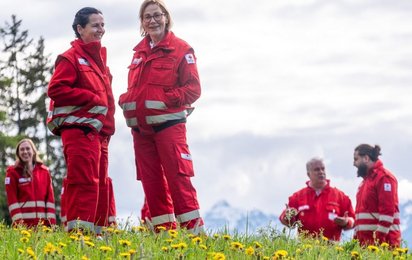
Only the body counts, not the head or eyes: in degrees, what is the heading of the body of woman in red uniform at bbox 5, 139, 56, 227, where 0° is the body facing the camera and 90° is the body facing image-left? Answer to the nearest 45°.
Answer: approximately 0°

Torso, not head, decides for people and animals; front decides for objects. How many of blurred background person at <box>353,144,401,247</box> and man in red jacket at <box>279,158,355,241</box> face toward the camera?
1

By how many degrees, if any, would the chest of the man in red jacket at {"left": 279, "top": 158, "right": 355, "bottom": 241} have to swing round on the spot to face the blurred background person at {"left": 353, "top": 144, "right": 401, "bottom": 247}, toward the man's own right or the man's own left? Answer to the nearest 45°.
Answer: approximately 90° to the man's own left

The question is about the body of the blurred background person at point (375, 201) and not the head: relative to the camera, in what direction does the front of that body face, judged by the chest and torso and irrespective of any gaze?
to the viewer's left

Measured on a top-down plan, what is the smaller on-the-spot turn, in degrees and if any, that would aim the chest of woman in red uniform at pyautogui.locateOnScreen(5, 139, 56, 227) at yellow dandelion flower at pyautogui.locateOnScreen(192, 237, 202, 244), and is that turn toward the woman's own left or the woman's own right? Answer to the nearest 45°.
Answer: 0° — they already face it

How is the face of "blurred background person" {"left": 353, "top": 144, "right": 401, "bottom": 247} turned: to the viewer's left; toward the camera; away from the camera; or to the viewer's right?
to the viewer's left

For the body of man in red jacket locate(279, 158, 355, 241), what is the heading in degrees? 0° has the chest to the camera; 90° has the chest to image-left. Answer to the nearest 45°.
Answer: approximately 0°

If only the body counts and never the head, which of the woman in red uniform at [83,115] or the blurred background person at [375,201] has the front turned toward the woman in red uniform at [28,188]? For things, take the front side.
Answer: the blurred background person

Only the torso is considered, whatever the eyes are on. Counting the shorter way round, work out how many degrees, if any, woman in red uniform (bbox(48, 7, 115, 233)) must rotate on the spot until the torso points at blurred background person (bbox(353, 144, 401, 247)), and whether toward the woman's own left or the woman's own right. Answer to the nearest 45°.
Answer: approximately 90° to the woman's own left

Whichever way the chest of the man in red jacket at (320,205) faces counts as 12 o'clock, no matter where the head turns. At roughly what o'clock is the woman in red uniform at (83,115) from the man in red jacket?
The woman in red uniform is roughly at 1 o'clock from the man in red jacket.
